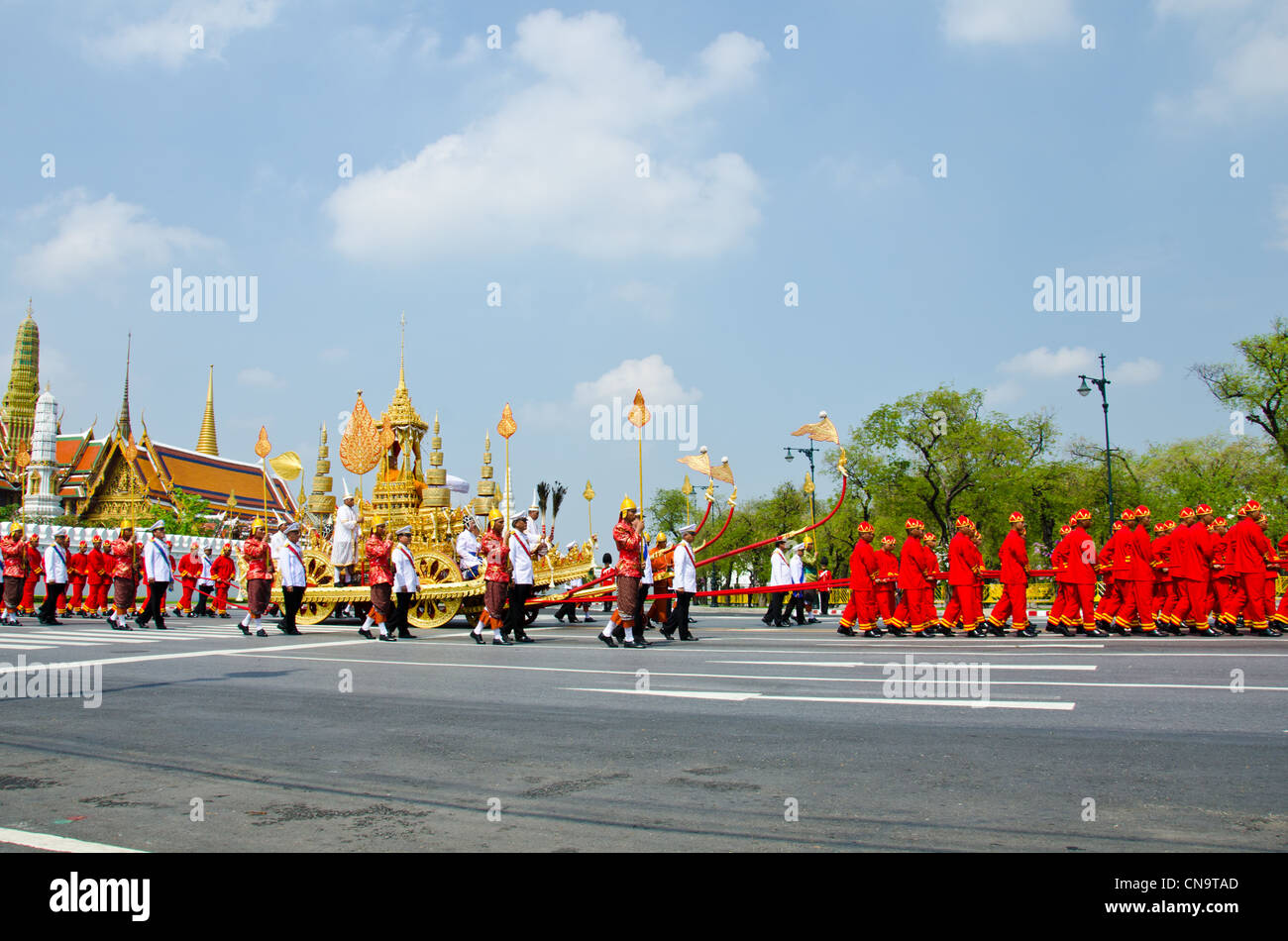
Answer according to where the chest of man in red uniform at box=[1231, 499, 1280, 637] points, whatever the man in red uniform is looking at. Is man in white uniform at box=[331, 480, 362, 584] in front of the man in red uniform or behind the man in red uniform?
behind

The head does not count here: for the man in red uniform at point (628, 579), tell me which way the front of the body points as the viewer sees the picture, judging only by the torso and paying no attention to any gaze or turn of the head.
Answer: to the viewer's right

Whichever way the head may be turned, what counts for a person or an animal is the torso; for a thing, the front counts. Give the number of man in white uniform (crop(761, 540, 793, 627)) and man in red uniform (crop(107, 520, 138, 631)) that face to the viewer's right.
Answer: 2

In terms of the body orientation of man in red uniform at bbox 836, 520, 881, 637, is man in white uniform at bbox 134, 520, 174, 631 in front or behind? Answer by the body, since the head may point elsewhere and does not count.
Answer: behind

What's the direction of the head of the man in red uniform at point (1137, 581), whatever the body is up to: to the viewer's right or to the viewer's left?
to the viewer's right

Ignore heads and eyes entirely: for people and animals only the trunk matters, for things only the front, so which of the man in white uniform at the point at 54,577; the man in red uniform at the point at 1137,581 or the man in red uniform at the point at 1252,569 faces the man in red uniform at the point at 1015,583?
the man in white uniform

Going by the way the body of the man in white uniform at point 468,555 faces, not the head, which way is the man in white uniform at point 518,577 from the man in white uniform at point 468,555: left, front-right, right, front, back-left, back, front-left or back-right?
right

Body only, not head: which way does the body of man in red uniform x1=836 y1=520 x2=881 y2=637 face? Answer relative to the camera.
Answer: to the viewer's right

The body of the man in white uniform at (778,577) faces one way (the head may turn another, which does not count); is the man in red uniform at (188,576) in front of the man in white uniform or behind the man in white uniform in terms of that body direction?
behind
